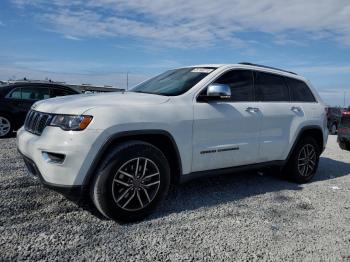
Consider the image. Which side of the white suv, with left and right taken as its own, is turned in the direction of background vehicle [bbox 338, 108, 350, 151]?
back

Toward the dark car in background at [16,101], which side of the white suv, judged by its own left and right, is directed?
right

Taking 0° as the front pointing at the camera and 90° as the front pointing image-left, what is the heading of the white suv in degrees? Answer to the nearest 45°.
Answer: approximately 45°

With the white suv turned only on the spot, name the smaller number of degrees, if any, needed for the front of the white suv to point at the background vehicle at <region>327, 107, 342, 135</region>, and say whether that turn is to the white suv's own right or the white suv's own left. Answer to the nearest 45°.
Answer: approximately 180°
